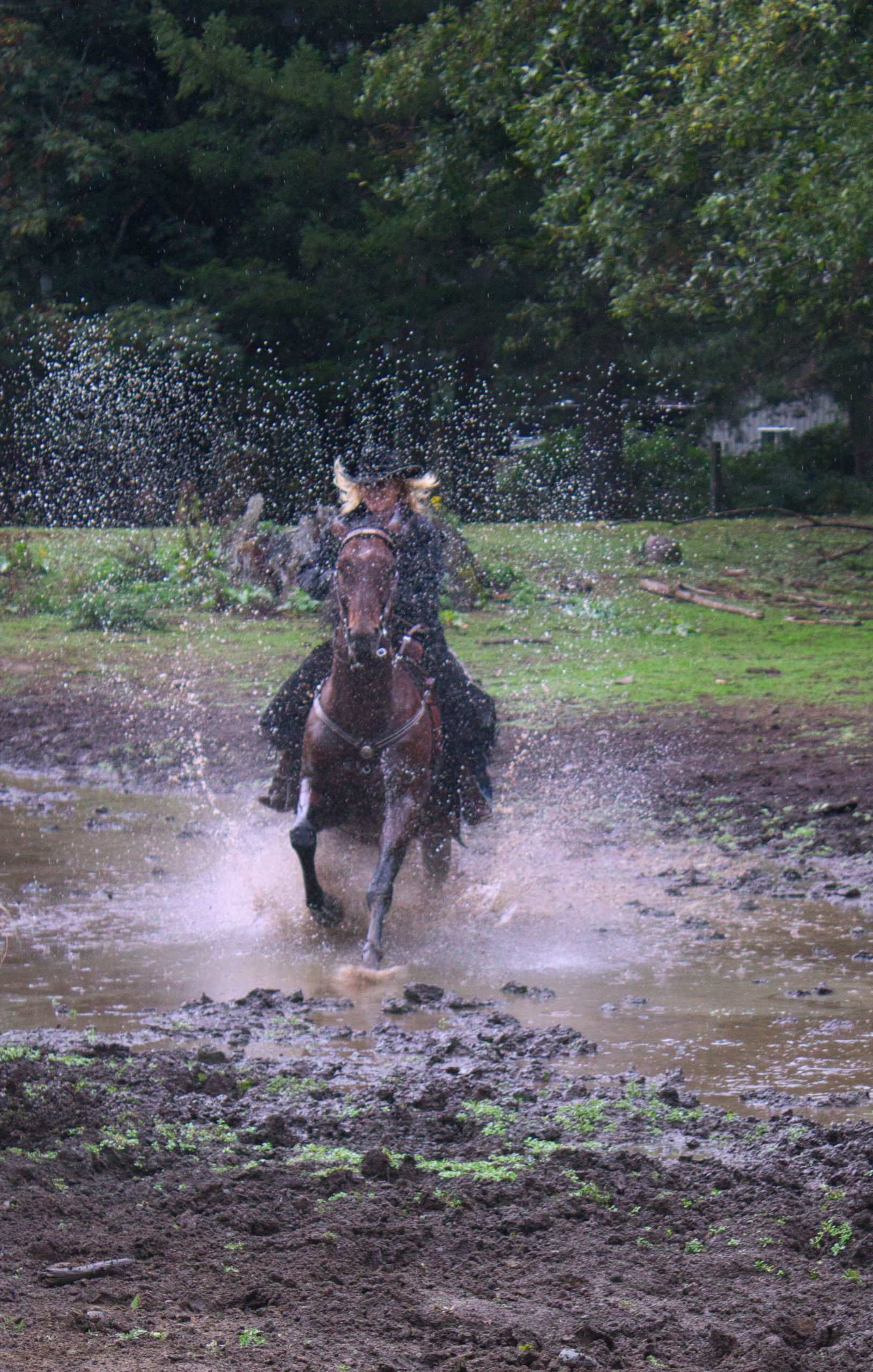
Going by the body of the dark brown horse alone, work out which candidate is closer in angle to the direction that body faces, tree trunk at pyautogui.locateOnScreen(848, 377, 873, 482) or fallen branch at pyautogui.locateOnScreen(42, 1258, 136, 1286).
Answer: the fallen branch

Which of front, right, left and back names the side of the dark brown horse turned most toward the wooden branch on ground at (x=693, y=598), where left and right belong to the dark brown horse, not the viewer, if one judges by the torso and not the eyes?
back

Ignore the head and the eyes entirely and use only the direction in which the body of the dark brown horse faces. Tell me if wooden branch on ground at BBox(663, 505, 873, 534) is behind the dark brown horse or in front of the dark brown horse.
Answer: behind

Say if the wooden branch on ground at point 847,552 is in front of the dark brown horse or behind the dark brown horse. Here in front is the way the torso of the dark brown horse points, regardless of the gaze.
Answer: behind

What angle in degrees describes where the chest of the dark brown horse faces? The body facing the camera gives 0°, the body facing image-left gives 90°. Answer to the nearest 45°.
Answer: approximately 0°

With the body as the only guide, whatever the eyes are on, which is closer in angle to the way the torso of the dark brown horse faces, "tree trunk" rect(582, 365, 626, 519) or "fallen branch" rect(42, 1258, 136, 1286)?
the fallen branch

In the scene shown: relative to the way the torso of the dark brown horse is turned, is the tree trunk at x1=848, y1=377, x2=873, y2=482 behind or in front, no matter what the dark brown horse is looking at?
behind

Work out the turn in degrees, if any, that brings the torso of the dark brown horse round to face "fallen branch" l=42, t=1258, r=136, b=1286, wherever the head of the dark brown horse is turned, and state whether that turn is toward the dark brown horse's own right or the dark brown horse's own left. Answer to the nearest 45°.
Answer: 0° — it already faces it

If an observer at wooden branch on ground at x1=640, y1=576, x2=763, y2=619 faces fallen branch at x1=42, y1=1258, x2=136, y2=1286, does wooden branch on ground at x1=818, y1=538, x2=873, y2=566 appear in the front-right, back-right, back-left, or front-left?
back-left

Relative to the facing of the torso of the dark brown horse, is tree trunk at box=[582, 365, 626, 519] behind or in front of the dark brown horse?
behind
